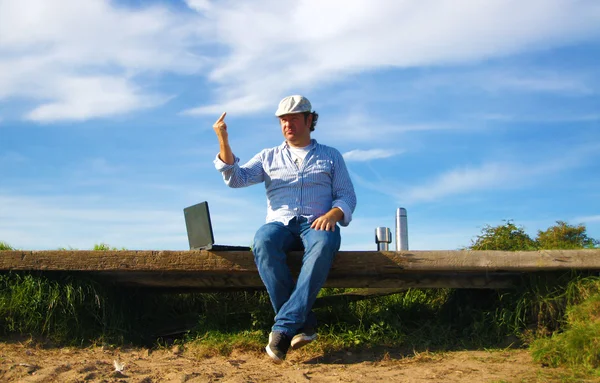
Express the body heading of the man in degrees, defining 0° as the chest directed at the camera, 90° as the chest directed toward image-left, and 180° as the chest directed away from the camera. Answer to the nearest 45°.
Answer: approximately 0°

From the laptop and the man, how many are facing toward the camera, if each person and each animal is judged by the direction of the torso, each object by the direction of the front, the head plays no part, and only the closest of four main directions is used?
1

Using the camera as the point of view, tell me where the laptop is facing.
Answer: facing away from the viewer and to the right of the viewer
